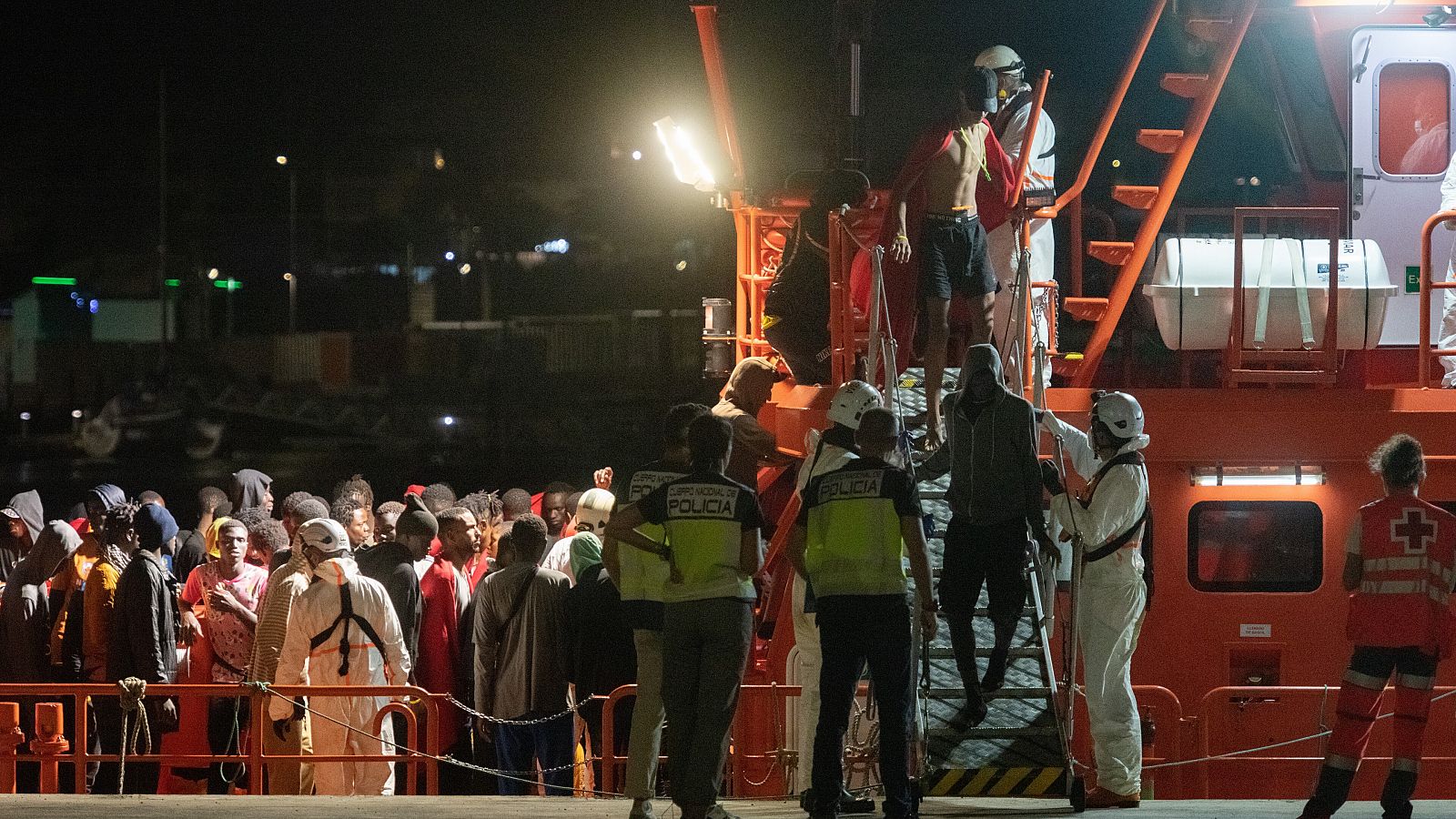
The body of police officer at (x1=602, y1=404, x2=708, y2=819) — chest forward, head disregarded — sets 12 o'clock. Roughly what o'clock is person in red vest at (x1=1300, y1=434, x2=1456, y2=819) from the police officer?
The person in red vest is roughly at 3 o'clock from the police officer.

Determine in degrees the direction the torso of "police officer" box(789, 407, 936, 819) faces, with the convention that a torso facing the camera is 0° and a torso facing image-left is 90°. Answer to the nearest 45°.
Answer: approximately 180°

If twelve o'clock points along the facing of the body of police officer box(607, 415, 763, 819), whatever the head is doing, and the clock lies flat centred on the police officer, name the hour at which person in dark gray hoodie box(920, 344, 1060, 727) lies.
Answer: The person in dark gray hoodie is roughly at 2 o'clock from the police officer.

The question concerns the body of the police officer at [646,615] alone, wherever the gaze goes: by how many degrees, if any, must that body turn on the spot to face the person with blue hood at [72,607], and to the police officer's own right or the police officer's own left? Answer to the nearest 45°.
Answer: approximately 45° to the police officer's own left

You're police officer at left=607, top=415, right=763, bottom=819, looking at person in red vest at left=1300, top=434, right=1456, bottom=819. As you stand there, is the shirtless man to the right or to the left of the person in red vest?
left

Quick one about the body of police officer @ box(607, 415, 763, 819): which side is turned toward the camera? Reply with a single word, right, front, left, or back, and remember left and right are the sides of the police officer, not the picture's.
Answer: back

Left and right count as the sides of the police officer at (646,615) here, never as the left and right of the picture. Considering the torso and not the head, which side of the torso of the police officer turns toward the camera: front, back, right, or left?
back
